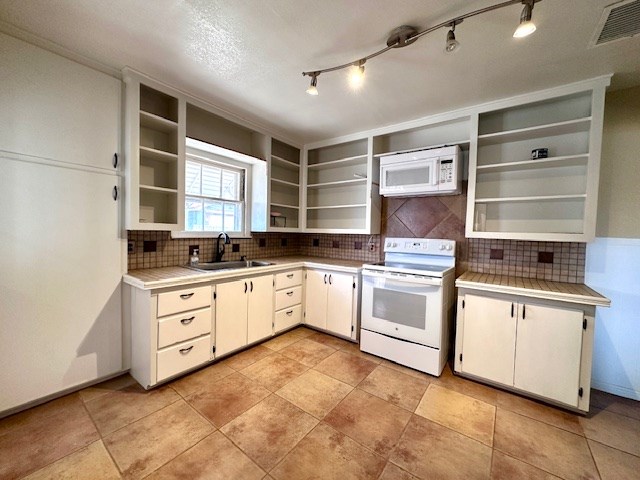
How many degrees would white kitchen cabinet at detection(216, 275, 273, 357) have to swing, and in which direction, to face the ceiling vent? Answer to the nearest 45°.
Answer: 0° — it already faces it

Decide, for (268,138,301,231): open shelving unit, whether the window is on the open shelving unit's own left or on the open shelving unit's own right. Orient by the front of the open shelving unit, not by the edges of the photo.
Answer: on the open shelving unit's own right

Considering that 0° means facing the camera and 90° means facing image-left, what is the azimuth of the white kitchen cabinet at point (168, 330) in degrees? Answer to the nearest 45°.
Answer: approximately 315°

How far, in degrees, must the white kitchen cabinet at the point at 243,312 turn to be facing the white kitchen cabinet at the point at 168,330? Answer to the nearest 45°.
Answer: approximately 90° to its right

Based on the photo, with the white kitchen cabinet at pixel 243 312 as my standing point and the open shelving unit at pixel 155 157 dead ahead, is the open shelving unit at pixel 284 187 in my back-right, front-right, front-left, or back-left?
back-right

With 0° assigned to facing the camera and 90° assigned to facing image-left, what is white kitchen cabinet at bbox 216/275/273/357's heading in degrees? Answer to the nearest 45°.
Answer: approximately 315°

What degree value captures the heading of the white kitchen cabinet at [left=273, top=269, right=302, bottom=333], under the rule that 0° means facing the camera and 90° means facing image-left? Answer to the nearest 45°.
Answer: approximately 315°
